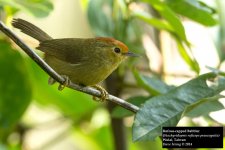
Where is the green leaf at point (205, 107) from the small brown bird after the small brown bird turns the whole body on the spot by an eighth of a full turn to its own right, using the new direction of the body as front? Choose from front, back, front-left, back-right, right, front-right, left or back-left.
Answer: front

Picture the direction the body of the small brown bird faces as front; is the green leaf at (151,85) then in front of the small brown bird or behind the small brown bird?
in front

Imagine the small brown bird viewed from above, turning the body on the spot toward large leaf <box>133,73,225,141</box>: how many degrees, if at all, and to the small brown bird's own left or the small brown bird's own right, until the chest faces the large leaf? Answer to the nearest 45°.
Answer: approximately 45° to the small brown bird's own right

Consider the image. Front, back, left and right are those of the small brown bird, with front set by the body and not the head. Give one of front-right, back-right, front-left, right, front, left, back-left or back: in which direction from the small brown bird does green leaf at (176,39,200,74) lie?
front

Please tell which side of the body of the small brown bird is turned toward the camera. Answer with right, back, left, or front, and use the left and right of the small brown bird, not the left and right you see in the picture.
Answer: right

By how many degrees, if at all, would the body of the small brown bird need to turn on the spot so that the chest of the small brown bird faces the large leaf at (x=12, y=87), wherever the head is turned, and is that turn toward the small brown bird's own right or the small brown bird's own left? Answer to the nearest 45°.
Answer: approximately 180°
